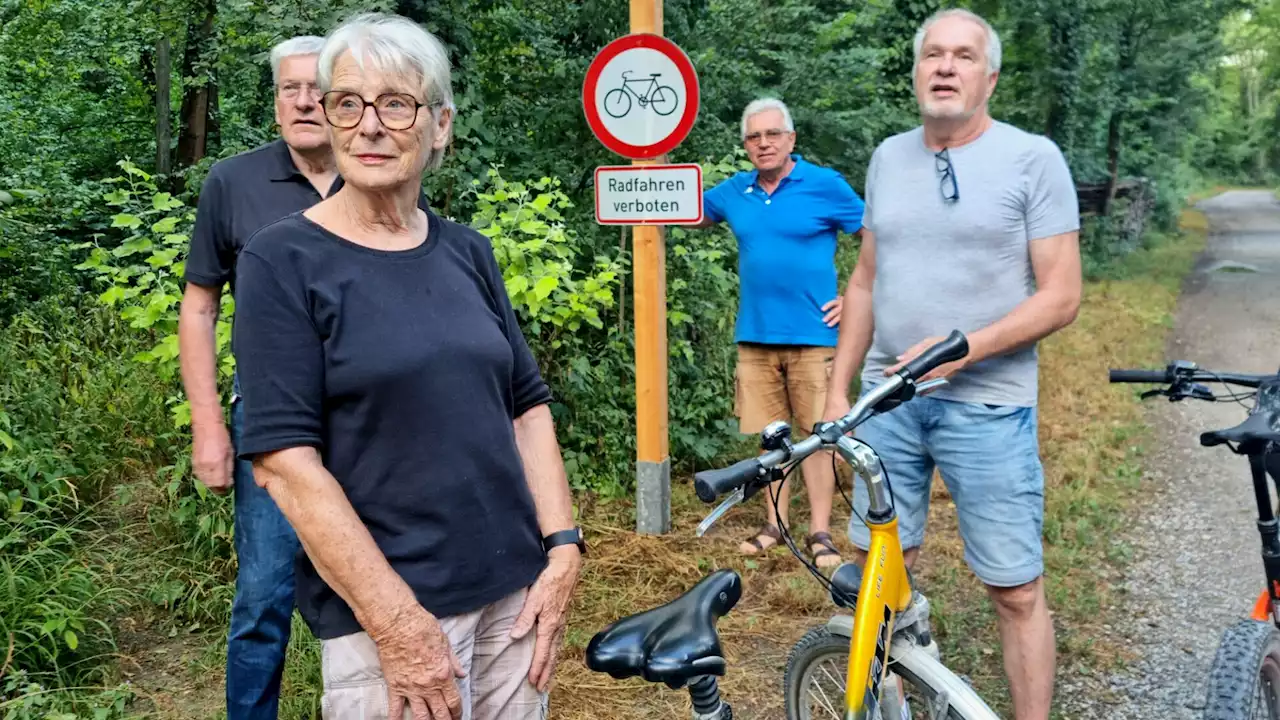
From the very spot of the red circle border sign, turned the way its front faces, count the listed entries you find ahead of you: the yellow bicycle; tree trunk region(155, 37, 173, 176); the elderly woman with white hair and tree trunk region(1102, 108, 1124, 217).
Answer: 2

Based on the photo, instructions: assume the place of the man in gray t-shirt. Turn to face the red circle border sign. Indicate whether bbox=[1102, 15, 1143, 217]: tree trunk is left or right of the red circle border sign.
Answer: right

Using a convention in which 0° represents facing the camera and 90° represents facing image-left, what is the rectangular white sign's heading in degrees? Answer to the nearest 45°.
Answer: approximately 0°

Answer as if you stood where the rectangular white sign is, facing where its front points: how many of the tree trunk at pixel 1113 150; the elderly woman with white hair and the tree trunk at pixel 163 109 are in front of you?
1

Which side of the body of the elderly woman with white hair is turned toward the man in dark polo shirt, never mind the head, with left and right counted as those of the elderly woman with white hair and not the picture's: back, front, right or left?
back

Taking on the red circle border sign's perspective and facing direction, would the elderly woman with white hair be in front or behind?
in front

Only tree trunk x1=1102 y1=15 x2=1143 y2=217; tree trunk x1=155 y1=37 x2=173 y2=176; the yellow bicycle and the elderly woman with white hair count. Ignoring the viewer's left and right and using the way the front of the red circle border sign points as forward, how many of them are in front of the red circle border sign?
2

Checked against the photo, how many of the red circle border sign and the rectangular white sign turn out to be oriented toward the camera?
2

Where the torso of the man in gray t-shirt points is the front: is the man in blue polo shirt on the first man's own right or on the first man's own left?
on the first man's own right

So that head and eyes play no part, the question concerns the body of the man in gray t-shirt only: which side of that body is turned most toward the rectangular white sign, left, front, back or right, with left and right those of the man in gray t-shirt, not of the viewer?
right

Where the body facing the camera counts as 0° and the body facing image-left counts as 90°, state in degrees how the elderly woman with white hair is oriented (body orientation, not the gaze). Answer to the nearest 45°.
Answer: approximately 315°

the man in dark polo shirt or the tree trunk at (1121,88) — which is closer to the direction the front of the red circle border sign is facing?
the man in dark polo shirt

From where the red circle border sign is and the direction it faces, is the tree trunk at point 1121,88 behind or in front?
behind

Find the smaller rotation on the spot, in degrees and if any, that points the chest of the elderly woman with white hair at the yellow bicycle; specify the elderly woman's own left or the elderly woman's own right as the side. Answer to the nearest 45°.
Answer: approximately 45° to the elderly woman's own left

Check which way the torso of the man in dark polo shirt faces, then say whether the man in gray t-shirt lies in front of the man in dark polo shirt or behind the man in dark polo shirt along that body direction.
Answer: in front
